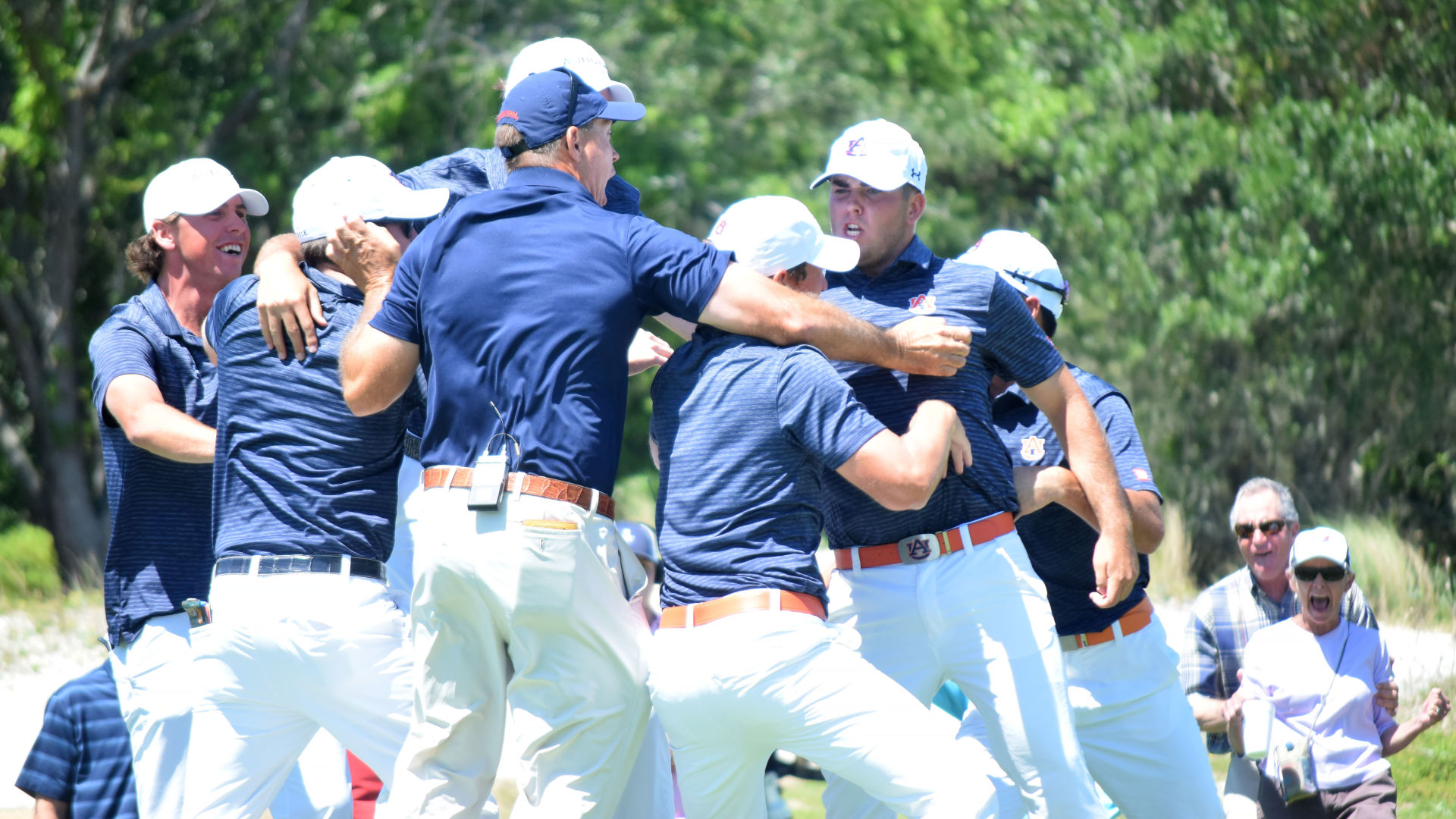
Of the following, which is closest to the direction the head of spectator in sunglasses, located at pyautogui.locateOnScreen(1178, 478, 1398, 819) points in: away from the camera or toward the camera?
toward the camera

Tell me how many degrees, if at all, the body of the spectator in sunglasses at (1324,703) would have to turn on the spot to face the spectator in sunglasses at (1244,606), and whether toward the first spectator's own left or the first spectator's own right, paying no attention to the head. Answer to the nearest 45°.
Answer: approximately 135° to the first spectator's own right

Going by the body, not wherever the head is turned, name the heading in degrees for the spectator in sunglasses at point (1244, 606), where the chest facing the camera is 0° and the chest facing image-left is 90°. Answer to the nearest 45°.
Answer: approximately 0°

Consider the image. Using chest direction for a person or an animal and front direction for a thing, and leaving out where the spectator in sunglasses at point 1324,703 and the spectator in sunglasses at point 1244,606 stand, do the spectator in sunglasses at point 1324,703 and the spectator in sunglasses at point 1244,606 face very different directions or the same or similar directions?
same or similar directions

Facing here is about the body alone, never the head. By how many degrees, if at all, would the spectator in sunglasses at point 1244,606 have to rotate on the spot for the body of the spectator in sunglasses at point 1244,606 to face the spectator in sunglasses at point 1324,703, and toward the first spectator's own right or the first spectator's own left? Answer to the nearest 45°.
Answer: approximately 45° to the first spectator's own left

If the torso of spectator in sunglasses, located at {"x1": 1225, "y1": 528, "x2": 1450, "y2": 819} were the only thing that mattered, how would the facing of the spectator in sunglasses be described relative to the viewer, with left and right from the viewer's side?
facing the viewer

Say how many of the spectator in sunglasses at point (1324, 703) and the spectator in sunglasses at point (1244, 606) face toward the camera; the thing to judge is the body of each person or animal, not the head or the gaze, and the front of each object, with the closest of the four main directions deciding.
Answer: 2
